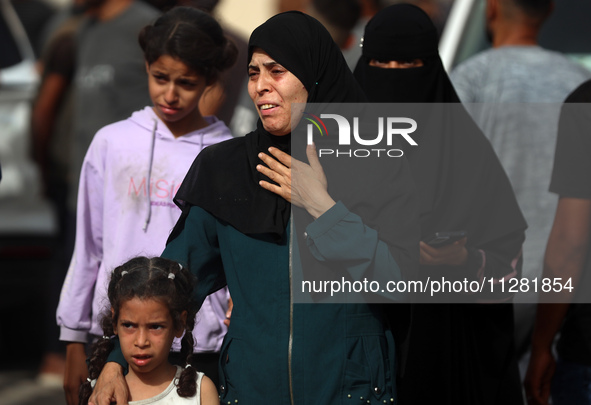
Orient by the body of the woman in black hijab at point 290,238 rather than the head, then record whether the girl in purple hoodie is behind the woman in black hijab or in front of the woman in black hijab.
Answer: behind

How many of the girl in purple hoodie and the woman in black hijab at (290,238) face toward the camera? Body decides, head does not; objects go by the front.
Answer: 2

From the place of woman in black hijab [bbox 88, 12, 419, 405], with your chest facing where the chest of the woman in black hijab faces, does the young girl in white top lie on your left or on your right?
on your right

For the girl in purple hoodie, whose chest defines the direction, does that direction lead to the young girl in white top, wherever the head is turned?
yes

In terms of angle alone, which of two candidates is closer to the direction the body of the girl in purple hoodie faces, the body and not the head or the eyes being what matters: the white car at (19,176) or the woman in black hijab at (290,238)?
the woman in black hijab

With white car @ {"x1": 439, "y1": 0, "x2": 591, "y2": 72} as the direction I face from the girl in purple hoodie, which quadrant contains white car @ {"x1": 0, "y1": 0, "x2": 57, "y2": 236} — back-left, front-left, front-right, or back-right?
front-left

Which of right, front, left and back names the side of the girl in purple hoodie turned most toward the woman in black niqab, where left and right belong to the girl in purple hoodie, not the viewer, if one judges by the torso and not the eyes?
left

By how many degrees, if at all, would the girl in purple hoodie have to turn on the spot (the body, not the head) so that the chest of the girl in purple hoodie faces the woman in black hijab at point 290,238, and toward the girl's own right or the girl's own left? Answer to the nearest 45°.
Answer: approximately 45° to the girl's own left

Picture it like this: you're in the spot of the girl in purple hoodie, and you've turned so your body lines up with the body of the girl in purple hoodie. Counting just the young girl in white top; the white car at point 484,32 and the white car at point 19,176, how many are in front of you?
1

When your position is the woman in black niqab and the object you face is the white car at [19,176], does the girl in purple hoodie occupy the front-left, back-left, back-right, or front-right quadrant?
front-left

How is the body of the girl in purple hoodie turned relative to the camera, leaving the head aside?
toward the camera

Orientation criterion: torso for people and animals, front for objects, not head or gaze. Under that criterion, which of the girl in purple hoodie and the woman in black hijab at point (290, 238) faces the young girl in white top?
the girl in purple hoodie

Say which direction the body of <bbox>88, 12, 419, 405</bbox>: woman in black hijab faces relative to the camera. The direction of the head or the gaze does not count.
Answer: toward the camera

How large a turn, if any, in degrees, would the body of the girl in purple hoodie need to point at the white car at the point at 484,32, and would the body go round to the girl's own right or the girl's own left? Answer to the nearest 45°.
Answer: approximately 135° to the girl's own left
